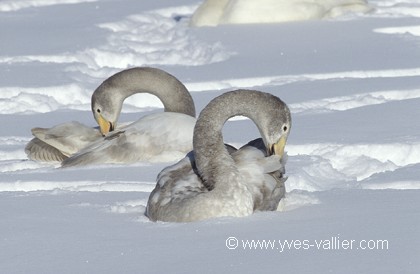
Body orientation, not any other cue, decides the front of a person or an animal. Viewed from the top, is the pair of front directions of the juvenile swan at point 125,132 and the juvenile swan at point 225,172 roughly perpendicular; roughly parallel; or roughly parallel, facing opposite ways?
roughly perpendicular

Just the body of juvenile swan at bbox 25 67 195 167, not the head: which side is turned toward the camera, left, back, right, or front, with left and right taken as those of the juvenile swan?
right

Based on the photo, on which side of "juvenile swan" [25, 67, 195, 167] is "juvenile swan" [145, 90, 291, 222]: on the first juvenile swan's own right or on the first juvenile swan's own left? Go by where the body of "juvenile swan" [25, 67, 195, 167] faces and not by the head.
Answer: on the first juvenile swan's own right

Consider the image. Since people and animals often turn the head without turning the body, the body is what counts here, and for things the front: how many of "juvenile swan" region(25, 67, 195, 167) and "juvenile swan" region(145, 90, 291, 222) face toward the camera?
1

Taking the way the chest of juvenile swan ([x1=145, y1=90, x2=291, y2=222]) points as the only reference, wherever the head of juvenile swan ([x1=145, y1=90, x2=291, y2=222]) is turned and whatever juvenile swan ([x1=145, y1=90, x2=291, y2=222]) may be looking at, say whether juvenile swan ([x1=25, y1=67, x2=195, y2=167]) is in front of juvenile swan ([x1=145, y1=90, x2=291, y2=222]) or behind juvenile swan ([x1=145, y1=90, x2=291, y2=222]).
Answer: behind
